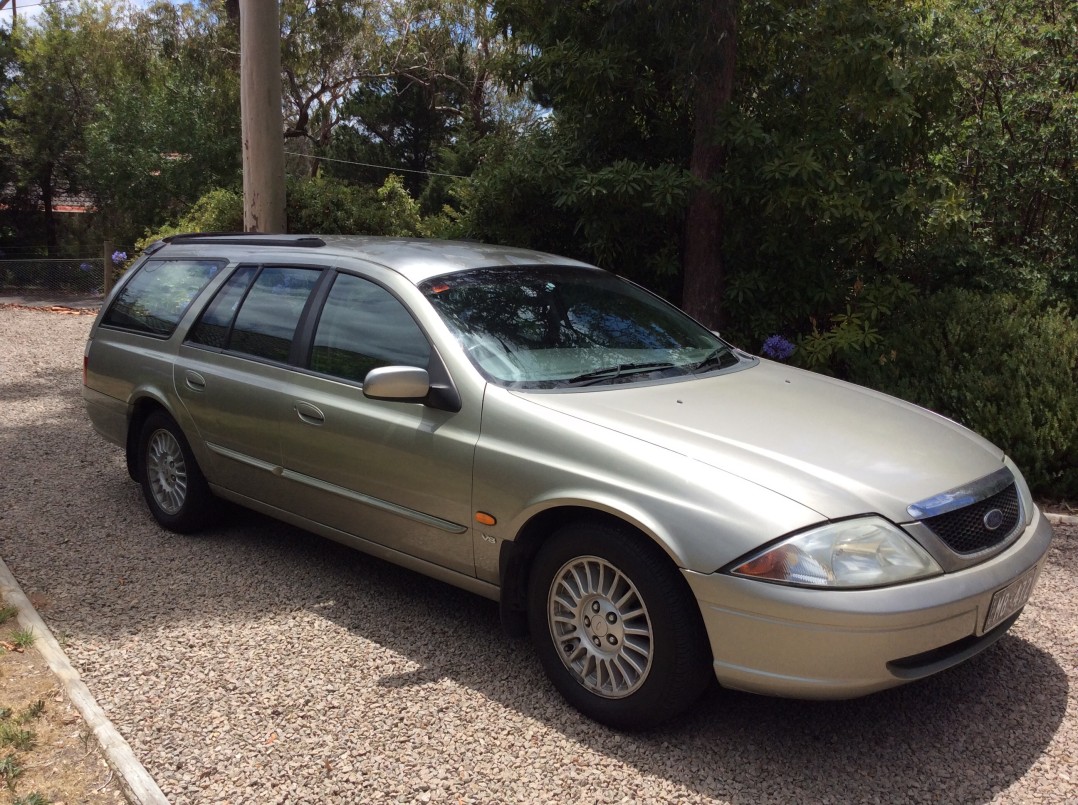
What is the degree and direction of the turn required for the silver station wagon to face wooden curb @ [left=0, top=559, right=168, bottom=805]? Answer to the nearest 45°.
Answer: approximately 135° to its right

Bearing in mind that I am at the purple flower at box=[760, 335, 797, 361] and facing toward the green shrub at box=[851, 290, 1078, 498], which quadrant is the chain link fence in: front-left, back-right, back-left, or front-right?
back-left

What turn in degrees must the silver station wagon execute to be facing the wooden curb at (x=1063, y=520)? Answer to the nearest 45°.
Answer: approximately 90° to its left

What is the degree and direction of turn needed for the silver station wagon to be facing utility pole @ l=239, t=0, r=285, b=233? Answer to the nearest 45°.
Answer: approximately 180°

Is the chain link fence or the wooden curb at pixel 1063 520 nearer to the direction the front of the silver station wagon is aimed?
the wooden curb

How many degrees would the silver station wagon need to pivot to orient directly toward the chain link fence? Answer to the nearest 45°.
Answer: approximately 180°

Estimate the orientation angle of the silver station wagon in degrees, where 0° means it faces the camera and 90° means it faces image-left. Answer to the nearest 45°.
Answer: approximately 315°

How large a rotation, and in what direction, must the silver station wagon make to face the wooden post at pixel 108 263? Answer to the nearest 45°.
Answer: approximately 180°

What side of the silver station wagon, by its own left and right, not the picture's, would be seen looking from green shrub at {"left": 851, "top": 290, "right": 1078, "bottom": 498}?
left

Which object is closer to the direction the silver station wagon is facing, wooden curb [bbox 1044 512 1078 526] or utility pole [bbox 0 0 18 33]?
the wooden curb

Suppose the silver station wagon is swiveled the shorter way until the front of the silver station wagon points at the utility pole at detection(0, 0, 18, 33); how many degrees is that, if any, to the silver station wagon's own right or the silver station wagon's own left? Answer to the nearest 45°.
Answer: approximately 180°
